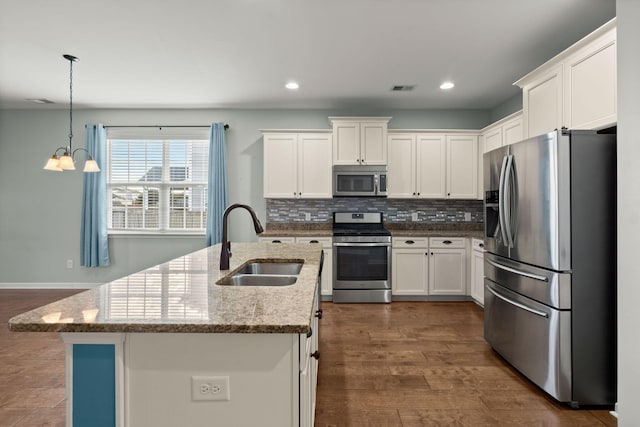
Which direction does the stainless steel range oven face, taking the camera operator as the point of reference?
facing the viewer

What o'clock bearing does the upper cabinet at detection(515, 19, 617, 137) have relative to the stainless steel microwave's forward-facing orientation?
The upper cabinet is roughly at 11 o'clock from the stainless steel microwave.

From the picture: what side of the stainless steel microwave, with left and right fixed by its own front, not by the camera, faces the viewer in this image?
front

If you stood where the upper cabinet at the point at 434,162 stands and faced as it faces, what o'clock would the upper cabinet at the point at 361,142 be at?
the upper cabinet at the point at 361,142 is roughly at 2 o'clock from the upper cabinet at the point at 434,162.

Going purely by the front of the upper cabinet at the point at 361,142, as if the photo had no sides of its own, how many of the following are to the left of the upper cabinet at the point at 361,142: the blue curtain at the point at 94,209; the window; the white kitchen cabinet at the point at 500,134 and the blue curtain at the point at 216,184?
1

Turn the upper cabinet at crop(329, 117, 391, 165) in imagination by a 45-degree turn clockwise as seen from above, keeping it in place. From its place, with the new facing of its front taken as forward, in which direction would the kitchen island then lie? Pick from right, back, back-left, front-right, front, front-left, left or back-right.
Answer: front-left

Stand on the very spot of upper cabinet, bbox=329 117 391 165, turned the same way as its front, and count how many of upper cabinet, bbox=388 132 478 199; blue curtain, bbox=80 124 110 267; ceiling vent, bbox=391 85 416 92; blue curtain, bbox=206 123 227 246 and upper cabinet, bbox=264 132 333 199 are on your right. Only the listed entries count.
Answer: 3

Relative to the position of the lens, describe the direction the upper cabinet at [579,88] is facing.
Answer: facing the viewer and to the left of the viewer

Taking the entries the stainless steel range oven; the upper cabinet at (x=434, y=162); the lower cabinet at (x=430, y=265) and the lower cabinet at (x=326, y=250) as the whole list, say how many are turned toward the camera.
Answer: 4

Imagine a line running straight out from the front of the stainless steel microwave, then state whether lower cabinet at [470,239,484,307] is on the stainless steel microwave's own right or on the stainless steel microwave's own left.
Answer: on the stainless steel microwave's own left

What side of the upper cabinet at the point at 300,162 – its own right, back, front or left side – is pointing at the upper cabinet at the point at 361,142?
left

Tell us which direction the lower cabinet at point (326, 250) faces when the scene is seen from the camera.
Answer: facing the viewer

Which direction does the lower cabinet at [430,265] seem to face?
toward the camera

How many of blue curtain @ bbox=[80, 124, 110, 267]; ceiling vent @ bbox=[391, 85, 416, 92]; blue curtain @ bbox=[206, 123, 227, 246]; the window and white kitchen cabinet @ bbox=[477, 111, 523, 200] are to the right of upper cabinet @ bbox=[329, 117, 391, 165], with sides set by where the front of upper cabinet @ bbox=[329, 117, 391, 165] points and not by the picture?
3
